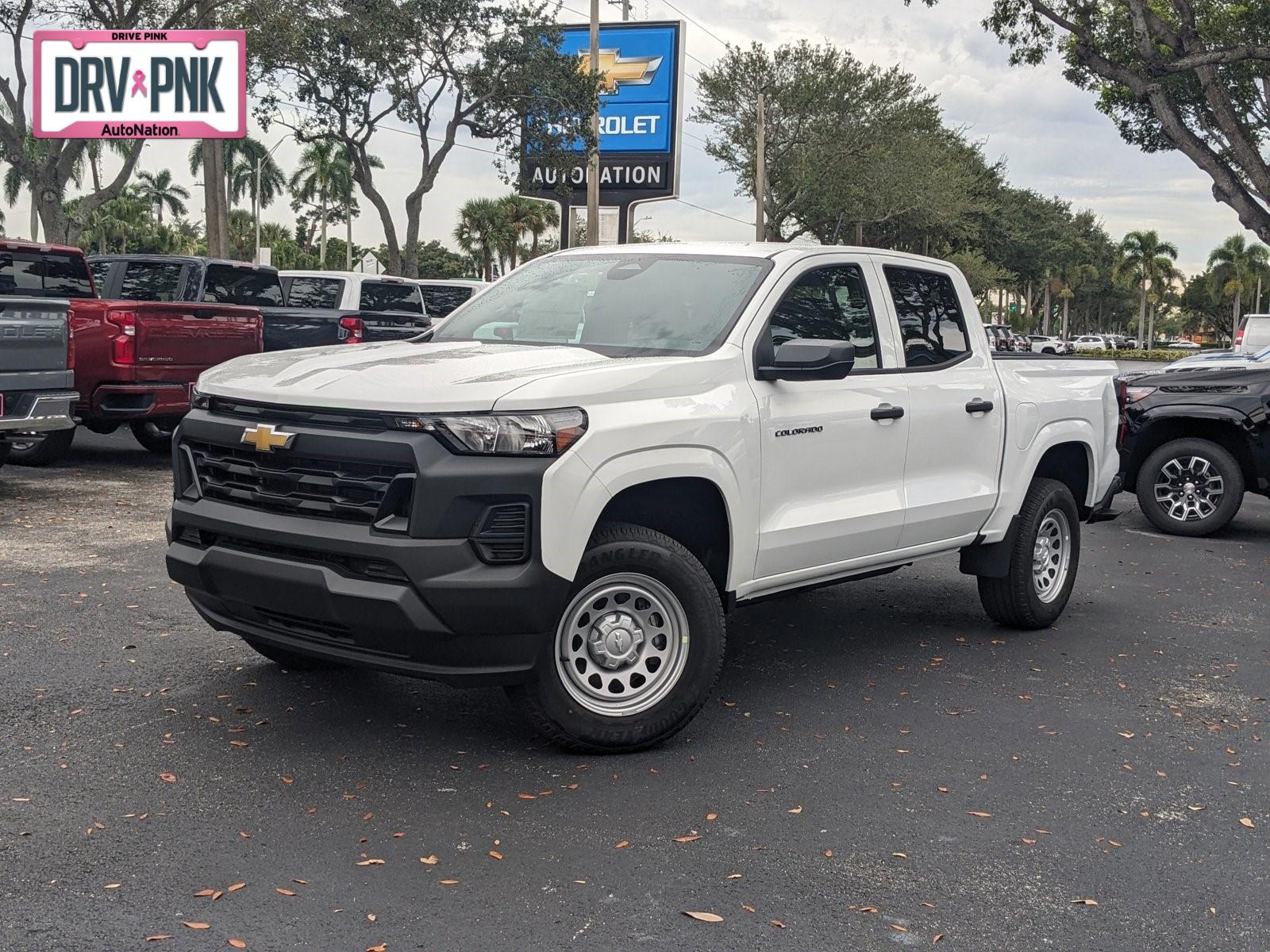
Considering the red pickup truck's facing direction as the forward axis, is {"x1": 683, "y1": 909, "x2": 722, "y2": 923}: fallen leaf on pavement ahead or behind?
behind

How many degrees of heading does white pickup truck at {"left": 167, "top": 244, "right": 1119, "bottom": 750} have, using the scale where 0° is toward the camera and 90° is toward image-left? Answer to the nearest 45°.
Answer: approximately 45°

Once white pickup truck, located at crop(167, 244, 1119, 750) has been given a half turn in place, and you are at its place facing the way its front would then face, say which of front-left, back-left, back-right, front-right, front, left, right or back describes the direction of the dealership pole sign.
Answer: front-left

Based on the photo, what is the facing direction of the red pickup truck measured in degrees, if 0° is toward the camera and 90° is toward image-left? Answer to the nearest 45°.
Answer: approximately 135°

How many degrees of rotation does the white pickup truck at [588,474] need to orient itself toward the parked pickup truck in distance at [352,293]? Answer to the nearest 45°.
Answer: approximately 135° to its right

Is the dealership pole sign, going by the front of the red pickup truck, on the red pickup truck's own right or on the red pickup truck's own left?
on the red pickup truck's own right

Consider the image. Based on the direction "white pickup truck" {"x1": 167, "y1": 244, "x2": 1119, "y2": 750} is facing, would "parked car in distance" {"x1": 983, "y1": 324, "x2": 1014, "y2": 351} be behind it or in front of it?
behind

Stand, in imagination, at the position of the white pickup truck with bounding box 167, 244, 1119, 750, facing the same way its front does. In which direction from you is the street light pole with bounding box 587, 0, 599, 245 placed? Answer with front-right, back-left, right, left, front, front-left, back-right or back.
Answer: back-right
